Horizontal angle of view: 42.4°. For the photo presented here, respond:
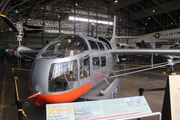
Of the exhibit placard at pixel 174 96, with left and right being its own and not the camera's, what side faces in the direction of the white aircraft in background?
back

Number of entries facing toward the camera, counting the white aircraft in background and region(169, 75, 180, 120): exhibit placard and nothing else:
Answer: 1

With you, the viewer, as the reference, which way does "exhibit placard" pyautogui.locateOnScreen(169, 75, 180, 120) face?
facing the viewer

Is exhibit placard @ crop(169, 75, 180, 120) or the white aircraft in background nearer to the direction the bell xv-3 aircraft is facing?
the exhibit placard

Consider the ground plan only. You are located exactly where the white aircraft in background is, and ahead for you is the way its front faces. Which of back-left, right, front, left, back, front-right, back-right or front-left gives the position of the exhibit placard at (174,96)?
left

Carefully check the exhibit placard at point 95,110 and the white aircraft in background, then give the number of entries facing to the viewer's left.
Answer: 1

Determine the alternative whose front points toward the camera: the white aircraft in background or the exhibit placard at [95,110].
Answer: the exhibit placard

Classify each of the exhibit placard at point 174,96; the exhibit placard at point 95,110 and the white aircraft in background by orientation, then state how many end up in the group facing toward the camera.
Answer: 2

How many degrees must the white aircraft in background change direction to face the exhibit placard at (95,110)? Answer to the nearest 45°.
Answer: approximately 90° to its left
